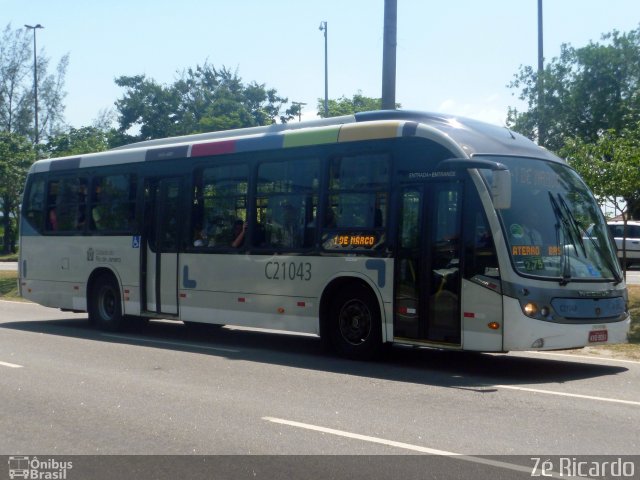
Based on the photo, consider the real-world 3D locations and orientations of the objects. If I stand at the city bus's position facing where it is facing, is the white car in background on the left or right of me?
on my left

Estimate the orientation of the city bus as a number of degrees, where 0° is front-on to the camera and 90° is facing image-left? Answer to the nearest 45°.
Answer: approximately 315°

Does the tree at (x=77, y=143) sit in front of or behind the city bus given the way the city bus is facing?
behind

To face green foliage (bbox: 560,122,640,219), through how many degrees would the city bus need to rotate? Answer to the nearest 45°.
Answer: approximately 90° to its left

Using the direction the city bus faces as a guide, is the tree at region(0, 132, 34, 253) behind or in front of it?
behind

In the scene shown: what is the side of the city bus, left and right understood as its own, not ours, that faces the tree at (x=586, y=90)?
left
